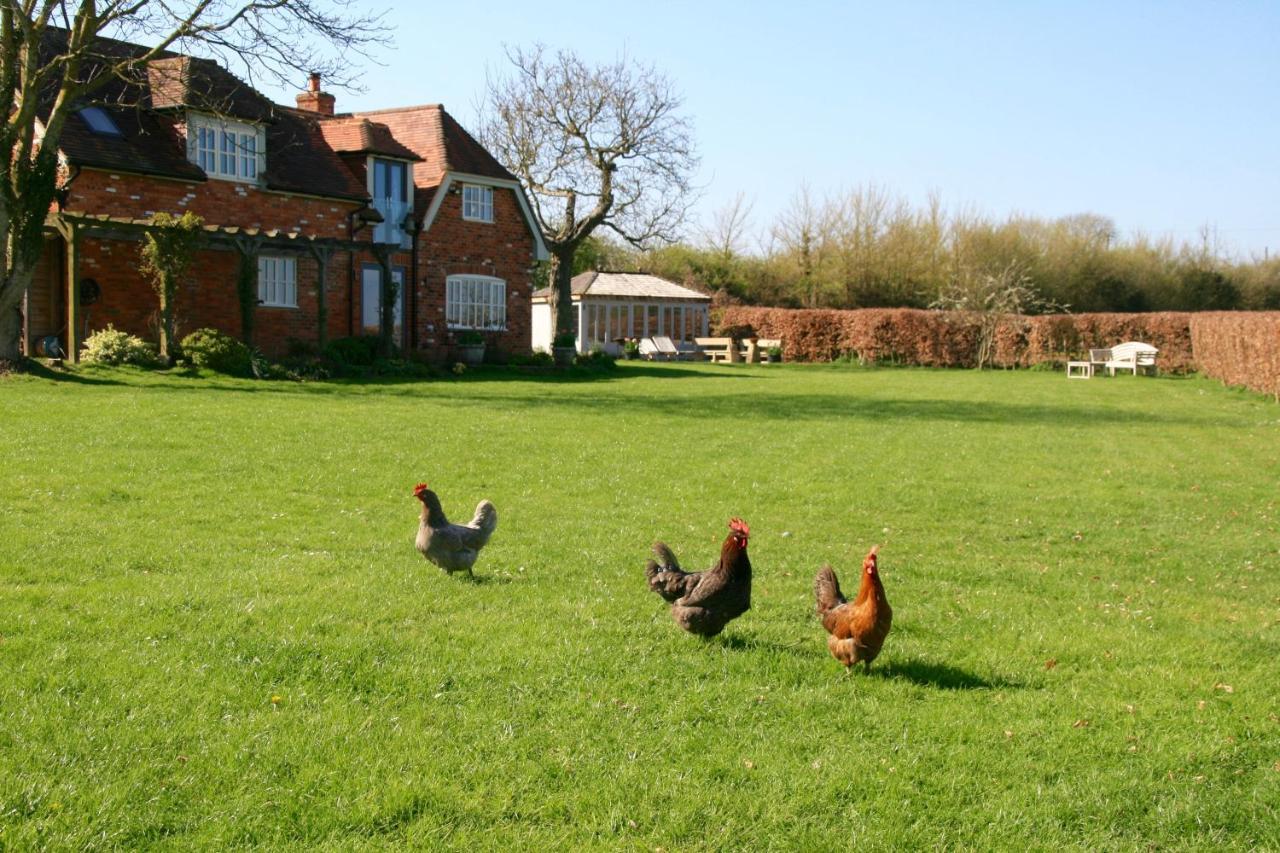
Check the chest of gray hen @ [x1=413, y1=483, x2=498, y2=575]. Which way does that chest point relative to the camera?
to the viewer's left

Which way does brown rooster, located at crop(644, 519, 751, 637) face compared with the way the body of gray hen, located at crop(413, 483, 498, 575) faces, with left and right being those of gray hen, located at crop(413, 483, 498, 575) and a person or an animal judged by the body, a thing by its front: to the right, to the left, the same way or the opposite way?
the opposite way

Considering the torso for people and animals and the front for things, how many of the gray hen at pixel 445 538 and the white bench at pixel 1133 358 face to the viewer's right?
0

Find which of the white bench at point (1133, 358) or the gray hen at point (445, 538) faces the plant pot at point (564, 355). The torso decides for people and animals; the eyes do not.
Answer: the white bench

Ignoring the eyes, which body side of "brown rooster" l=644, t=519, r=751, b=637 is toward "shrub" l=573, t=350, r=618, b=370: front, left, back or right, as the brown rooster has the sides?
left

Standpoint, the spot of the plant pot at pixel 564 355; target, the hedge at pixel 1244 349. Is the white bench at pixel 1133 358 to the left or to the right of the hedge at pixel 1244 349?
left

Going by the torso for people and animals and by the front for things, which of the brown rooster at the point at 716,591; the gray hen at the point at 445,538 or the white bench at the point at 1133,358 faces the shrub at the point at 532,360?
the white bench

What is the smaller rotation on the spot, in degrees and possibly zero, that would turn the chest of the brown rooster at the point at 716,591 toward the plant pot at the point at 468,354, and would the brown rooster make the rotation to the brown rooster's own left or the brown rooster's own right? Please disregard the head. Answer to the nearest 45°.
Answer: approximately 90° to the brown rooster's own left

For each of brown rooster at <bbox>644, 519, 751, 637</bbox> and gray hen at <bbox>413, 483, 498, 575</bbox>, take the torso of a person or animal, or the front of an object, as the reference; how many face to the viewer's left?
1

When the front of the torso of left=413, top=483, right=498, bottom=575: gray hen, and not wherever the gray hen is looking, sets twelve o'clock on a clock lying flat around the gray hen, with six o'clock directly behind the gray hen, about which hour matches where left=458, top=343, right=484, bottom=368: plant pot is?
The plant pot is roughly at 3 o'clock from the gray hen.

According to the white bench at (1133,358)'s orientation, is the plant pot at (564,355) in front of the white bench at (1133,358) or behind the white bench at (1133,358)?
in front

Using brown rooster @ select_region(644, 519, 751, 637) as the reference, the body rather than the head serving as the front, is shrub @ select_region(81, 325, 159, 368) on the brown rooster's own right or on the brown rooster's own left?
on the brown rooster's own left

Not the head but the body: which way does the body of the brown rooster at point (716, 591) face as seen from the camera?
to the viewer's right
